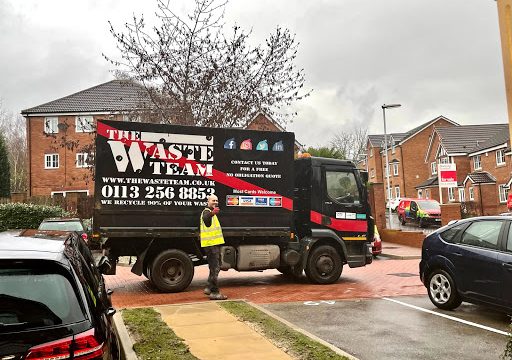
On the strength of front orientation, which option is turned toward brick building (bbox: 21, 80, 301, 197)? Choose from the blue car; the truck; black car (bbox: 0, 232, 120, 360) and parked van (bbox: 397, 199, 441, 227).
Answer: the black car

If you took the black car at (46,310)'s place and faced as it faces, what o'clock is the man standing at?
The man standing is roughly at 1 o'clock from the black car.

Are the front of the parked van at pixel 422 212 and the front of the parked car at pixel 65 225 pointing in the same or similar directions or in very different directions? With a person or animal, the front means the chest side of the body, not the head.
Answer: very different directions

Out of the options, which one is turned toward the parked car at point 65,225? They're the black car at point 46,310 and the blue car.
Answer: the black car

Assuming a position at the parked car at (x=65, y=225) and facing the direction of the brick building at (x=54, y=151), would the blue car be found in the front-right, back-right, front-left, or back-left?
back-right

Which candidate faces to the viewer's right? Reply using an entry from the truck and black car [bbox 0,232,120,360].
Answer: the truck

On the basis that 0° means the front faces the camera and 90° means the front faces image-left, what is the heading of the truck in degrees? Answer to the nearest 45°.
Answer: approximately 270°

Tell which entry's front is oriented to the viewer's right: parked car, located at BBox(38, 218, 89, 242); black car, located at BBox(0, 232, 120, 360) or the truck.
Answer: the truck

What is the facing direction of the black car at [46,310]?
away from the camera

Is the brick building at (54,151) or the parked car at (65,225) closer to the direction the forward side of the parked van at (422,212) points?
the parked car

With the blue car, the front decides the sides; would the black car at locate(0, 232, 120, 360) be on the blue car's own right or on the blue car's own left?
on the blue car's own right

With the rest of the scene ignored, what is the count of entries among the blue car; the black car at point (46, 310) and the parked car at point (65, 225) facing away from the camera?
2

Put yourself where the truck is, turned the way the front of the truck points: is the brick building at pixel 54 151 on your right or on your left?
on your left

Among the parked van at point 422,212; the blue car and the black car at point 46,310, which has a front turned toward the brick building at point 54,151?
the black car
